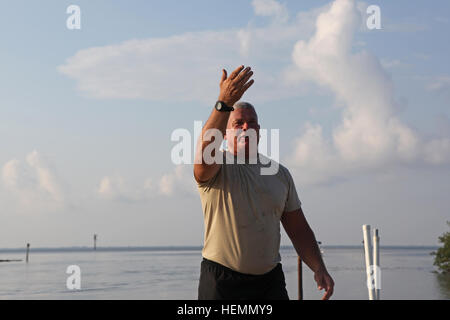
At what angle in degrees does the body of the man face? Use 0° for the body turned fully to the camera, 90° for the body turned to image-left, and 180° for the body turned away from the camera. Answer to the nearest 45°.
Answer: approximately 0°
